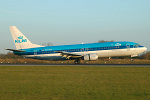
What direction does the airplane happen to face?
to the viewer's right
